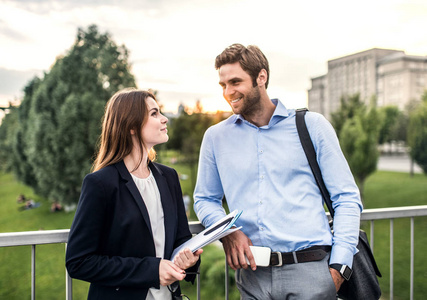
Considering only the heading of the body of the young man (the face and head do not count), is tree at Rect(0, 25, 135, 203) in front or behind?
behind

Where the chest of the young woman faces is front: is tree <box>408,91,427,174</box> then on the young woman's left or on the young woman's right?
on the young woman's left

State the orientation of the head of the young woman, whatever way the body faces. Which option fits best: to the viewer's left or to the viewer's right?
to the viewer's right

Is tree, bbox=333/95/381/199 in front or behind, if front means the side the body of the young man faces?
behind

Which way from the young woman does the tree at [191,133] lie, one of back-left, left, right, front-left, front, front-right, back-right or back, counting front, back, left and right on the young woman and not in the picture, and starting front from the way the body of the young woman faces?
back-left

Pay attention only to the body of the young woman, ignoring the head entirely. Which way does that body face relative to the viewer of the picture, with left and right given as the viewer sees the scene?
facing the viewer and to the right of the viewer

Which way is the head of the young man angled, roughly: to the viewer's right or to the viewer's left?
to the viewer's left

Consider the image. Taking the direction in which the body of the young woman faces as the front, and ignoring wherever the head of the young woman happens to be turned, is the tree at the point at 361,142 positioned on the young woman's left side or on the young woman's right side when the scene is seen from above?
on the young woman's left side

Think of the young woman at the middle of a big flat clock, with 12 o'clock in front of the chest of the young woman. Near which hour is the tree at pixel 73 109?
The tree is roughly at 7 o'clock from the young woman.
